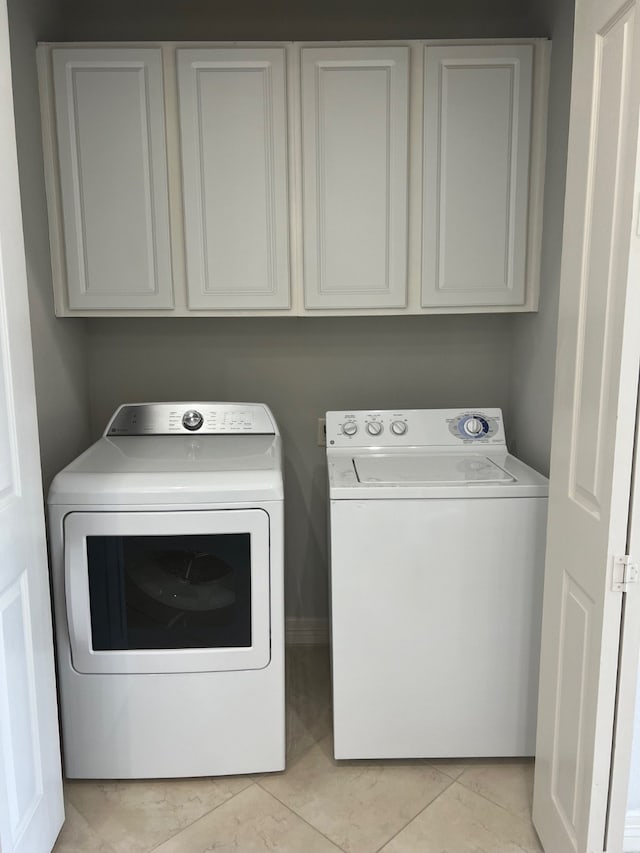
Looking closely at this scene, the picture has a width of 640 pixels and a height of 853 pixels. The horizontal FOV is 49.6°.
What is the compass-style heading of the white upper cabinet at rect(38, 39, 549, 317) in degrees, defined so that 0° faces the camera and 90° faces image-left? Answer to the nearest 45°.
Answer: approximately 0°

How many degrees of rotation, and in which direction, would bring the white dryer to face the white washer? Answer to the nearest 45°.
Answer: approximately 90° to its left

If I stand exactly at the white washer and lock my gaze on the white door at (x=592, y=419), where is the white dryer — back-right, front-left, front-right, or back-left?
back-right

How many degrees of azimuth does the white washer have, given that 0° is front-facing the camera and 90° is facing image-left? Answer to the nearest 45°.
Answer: approximately 0°

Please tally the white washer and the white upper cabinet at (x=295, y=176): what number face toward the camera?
2

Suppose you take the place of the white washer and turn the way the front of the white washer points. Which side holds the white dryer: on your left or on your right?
on your right
